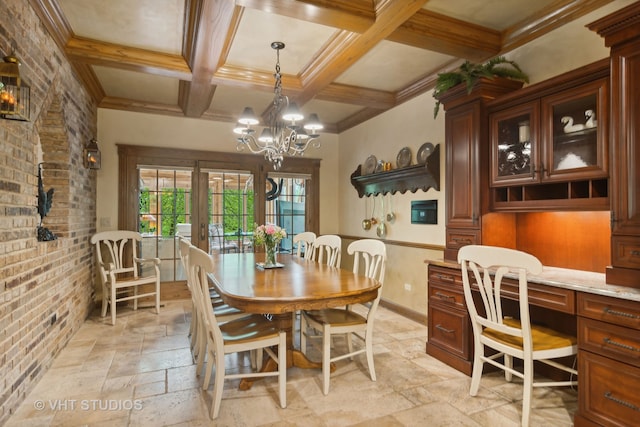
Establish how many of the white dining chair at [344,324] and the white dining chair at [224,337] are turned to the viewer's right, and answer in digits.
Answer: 1

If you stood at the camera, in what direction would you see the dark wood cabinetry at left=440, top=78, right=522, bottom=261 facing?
facing the viewer and to the left of the viewer

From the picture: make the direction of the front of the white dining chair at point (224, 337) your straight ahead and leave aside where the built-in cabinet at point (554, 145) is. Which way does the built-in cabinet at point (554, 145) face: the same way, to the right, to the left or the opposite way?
the opposite way

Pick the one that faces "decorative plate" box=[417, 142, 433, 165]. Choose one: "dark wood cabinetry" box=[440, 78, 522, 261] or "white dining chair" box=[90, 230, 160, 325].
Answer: the white dining chair

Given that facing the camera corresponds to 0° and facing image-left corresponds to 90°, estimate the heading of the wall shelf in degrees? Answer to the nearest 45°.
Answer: approximately 45°

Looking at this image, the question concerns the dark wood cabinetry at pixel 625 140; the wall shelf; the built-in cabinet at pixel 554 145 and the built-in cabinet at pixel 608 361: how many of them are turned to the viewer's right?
0

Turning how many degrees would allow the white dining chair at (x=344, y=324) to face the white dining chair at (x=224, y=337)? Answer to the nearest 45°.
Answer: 0° — it already faces it

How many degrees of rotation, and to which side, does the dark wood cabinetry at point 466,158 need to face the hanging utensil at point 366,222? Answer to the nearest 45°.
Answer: approximately 90° to its right

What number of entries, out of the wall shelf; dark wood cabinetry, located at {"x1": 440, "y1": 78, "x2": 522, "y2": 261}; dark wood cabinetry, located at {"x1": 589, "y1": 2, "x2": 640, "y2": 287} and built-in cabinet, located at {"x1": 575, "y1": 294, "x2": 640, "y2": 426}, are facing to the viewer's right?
0

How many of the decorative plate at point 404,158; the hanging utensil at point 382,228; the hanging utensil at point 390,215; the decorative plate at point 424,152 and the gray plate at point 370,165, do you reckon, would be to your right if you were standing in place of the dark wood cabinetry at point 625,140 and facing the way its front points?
5

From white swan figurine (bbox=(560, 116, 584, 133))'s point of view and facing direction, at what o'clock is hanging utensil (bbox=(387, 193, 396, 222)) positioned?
The hanging utensil is roughly at 1 o'clock from the white swan figurine.

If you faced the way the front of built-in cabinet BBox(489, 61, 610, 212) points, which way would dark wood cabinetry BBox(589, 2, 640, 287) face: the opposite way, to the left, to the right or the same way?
the same way

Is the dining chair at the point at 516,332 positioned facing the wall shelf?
no

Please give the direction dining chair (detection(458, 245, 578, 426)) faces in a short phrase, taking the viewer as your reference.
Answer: facing away from the viewer and to the right of the viewer

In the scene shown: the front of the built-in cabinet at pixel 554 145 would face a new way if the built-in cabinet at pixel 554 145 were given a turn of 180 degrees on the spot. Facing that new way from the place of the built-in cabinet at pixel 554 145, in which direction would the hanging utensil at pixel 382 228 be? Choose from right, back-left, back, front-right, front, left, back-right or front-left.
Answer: left

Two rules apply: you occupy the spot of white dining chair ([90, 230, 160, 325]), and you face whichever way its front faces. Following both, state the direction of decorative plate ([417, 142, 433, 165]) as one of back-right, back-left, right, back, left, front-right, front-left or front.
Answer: front

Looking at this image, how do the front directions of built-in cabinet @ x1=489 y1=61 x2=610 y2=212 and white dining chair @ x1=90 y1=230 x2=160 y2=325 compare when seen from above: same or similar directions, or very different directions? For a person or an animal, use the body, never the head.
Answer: very different directions

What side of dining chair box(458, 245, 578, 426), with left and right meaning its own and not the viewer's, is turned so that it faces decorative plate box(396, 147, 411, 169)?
left
